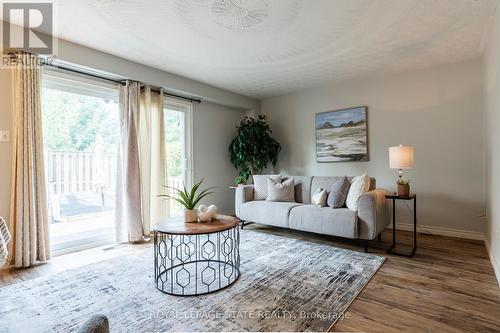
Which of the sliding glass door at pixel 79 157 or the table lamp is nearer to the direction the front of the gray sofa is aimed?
the sliding glass door

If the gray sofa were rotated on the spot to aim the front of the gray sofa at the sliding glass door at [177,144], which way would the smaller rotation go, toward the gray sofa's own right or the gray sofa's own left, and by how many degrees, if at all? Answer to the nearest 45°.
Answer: approximately 45° to the gray sofa's own right

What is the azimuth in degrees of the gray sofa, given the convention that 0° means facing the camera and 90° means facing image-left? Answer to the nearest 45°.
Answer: approximately 45°

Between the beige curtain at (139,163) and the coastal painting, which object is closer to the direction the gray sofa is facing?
the beige curtain

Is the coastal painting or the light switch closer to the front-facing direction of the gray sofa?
the light switch

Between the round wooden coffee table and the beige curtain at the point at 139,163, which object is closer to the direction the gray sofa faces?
the round wooden coffee table

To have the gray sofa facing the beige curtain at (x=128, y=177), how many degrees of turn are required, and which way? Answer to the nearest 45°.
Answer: approximately 45° to its right

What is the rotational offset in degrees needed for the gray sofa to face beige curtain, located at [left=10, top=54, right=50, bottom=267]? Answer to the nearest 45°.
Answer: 0° — it already faces it

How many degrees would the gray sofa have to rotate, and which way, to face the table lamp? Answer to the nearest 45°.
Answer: approximately 135° to its left
